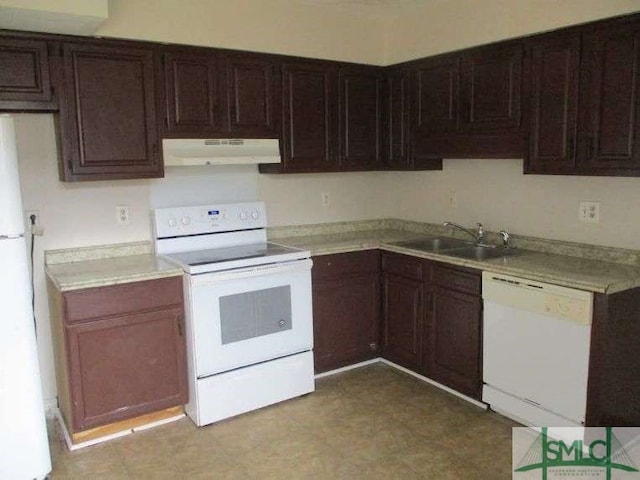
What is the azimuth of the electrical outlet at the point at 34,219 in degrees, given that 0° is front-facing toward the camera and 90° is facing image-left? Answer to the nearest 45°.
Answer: approximately 0°

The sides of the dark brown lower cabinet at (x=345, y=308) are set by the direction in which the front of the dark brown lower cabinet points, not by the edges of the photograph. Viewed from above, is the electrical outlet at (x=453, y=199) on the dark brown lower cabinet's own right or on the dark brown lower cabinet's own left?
on the dark brown lower cabinet's own left

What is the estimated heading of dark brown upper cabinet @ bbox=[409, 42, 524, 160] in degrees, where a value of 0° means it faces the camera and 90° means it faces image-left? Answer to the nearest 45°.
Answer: approximately 45°

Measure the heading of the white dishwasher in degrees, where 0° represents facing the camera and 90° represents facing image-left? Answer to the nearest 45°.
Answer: approximately 45°

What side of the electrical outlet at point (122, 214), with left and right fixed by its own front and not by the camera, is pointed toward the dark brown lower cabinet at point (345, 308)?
left

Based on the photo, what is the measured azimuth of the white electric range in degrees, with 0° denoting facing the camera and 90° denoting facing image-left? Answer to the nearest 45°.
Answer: approximately 315°

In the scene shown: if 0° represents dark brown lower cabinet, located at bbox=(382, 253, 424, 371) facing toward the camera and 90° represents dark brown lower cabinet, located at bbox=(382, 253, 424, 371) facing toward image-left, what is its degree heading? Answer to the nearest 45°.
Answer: approximately 45°
